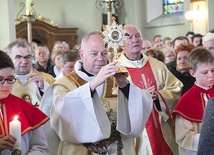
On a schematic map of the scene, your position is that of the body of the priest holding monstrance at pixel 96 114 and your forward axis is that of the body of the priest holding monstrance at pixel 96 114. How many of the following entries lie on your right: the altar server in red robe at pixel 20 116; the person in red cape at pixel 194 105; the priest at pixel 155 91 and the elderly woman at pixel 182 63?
1

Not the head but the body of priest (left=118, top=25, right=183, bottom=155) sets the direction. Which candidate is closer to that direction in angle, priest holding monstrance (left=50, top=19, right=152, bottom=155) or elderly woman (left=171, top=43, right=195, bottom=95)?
the priest holding monstrance

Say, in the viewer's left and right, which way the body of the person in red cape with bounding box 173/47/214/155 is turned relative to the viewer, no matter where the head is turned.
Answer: facing the viewer and to the right of the viewer

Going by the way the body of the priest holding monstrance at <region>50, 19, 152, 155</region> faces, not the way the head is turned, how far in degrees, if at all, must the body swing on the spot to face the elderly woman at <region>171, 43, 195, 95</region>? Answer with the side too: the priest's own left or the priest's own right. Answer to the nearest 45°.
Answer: approximately 90° to the priest's own left

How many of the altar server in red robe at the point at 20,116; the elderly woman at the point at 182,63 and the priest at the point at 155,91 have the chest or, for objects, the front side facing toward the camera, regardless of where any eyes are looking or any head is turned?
3

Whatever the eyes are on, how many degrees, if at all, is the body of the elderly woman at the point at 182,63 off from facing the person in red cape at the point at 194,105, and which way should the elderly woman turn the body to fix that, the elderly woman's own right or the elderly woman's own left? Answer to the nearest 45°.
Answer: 0° — they already face them

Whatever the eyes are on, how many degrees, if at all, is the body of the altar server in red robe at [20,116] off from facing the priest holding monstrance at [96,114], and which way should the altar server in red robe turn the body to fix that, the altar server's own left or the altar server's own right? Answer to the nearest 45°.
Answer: approximately 135° to the altar server's own left

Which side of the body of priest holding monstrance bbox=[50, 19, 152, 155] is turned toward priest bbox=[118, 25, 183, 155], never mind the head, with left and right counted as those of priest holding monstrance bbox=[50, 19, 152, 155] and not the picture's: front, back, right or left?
left

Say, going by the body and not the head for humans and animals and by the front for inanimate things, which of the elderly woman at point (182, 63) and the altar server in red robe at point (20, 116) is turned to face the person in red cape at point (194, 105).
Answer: the elderly woman

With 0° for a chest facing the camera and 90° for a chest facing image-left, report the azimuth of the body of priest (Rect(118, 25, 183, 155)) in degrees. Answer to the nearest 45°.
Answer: approximately 0°

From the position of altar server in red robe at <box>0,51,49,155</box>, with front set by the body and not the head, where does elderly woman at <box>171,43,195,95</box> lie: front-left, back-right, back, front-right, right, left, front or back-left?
back-left

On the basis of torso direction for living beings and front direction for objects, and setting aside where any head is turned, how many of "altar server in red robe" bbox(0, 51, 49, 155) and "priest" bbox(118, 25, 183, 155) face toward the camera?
2
